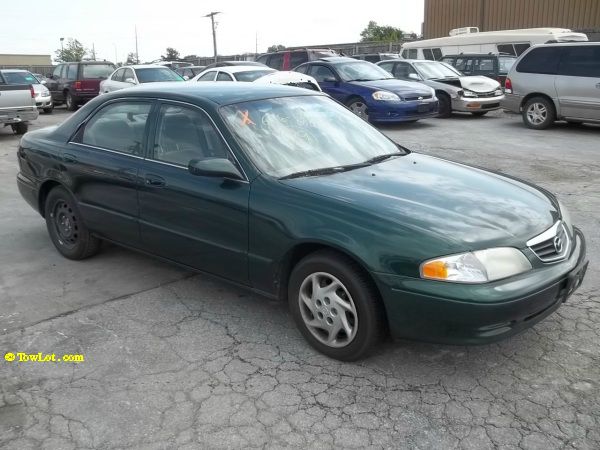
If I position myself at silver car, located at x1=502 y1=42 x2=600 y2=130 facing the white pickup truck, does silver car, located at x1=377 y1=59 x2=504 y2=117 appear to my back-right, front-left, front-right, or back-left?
front-right

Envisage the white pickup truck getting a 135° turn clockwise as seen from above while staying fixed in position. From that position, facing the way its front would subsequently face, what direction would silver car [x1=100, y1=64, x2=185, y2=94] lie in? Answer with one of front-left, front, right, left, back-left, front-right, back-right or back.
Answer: front-left

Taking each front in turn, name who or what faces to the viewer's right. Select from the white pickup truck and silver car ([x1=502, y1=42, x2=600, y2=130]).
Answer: the silver car

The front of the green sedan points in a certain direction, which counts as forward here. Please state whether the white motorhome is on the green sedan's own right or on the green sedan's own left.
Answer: on the green sedan's own left

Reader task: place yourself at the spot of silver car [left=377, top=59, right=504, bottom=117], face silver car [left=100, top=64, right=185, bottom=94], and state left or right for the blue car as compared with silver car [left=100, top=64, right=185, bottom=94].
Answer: left

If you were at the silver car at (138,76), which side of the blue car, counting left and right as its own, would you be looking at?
back

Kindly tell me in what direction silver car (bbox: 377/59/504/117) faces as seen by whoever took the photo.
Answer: facing the viewer and to the right of the viewer

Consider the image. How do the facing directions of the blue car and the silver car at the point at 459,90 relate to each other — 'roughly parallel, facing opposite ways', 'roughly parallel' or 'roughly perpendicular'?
roughly parallel

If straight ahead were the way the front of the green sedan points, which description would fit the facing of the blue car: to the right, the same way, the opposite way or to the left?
the same way

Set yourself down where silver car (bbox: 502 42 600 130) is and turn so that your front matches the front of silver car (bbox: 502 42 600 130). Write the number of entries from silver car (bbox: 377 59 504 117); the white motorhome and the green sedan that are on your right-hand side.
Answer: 1

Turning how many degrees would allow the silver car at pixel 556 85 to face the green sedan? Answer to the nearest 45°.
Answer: approximately 90° to its right

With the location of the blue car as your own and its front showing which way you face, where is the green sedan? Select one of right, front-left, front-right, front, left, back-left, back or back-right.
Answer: front-right

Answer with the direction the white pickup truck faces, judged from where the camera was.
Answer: facing away from the viewer and to the left of the viewer

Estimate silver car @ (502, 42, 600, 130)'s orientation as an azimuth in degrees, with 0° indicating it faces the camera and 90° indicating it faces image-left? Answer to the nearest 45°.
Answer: approximately 270°
